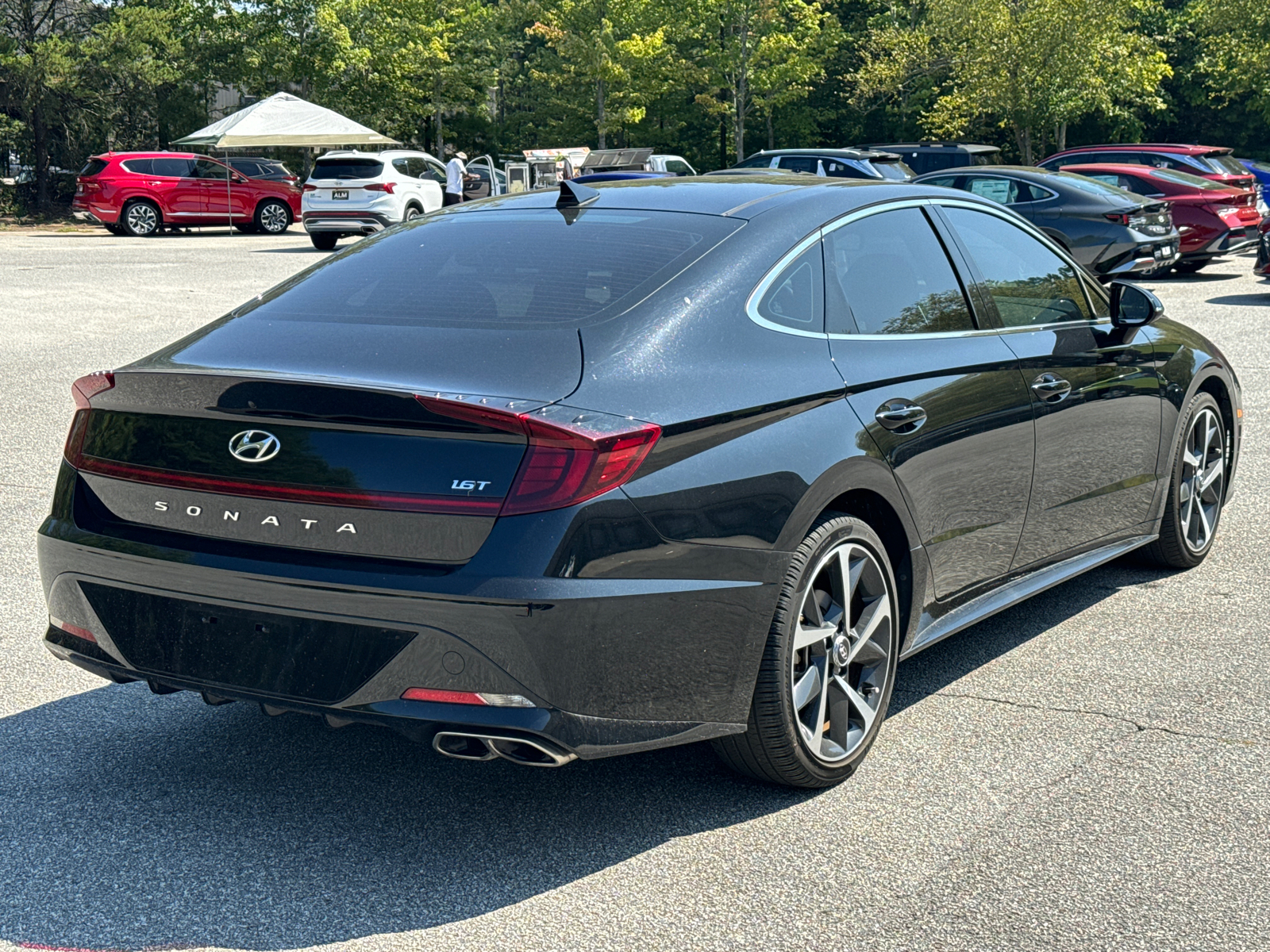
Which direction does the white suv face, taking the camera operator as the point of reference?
facing away from the viewer and to the right of the viewer

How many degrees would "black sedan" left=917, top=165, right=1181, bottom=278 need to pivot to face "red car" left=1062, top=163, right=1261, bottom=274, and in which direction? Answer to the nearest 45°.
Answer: approximately 90° to its right

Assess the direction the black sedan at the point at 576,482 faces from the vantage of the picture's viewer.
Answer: facing away from the viewer and to the right of the viewer

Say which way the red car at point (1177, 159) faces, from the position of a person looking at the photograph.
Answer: facing away from the viewer and to the left of the viewer

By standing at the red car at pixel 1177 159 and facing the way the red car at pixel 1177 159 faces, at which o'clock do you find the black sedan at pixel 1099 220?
The black sedan is roughly at 8 o'clock from the red car.

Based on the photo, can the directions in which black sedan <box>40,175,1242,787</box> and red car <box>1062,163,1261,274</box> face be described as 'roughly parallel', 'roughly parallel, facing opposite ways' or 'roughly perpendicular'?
roughly perpendicular

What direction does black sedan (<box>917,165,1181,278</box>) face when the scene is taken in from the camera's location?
facing away from the viewer and to the left of the viewer

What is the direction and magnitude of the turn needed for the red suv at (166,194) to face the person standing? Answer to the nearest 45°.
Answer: approximately 45° to its right

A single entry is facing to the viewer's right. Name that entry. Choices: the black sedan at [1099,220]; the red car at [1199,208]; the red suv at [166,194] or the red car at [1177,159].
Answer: the red suv

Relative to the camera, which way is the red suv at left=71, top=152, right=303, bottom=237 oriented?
to the viewer's right

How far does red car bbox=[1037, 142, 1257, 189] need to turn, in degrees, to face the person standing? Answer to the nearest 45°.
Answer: approximately 45° to its left

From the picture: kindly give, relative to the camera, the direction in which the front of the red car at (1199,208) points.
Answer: facing away from the viewer and to the left of the viewer
